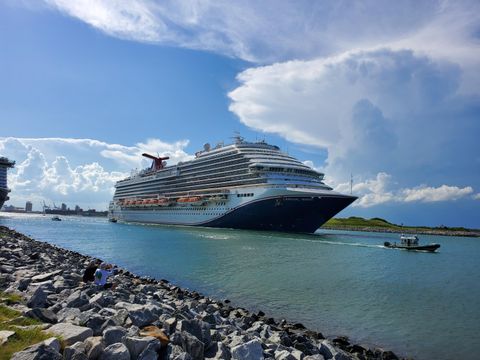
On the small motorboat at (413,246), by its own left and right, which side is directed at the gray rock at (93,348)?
right

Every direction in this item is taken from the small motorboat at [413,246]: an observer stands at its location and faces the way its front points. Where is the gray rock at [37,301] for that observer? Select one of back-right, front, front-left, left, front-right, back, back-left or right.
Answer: right

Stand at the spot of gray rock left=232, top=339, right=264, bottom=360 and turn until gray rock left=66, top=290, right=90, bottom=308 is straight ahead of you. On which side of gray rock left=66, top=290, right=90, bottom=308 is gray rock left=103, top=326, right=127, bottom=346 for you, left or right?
left

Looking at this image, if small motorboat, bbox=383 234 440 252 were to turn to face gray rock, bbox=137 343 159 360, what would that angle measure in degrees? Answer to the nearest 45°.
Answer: approximately 90° to its right

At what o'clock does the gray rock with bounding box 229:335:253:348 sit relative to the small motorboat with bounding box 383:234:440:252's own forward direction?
The gray rock is roughly at 3 o'clock from the small motorboat.

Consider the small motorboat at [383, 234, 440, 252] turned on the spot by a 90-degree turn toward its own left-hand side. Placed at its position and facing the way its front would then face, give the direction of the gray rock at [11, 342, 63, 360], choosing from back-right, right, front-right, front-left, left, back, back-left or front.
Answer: back

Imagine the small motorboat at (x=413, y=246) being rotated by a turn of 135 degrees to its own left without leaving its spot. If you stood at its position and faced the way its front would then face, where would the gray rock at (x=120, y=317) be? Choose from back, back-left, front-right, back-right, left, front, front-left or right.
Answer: back-left

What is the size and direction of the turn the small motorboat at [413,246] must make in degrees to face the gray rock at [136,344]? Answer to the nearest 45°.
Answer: approximately 90° to its right

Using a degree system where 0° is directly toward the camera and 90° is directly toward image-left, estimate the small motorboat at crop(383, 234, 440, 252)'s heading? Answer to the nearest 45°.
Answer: approximately 270°

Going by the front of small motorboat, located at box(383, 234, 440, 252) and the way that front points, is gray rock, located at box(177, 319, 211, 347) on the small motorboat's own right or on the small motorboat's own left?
on the small motorboat's own right

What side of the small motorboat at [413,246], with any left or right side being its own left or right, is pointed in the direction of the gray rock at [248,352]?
right

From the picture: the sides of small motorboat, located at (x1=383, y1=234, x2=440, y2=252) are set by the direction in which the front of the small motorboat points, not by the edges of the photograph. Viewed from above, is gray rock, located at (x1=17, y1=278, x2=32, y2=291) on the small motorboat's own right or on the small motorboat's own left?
on the small motorboat's own right

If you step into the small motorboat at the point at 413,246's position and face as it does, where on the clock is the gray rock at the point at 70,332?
The gray rock is roughly at 3 o'clock from the small motorboat.

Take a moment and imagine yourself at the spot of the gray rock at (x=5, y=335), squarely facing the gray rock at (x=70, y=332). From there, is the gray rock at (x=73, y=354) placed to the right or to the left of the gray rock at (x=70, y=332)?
right

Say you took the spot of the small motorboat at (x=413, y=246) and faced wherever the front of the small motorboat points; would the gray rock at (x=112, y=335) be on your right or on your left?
on your right

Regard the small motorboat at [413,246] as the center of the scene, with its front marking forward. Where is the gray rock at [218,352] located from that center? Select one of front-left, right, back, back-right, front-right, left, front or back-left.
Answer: right

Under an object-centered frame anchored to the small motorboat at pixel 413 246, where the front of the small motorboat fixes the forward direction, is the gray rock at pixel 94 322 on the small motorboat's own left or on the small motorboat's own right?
on the small motorboat's own right
